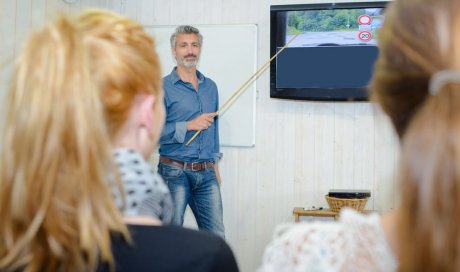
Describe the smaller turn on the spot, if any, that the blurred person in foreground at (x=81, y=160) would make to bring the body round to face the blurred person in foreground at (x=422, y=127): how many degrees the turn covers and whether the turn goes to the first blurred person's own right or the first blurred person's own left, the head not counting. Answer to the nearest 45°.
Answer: approximately 90° to the first blurred person's own right

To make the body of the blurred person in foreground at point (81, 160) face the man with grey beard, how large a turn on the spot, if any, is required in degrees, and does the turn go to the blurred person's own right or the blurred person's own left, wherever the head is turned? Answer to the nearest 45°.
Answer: approximately 45° to the blurred person's own left

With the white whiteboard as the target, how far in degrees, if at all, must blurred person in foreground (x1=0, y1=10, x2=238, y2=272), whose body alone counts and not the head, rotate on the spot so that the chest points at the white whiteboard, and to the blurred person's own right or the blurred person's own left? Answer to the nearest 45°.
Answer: approximately 45° to the blurred person's own left

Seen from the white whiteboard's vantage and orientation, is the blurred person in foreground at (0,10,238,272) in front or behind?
in front

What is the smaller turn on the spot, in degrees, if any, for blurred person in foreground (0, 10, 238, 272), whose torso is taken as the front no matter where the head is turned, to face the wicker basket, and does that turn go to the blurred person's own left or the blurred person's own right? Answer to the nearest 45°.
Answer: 0° — they already face it

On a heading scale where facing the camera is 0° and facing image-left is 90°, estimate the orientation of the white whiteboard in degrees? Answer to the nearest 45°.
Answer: approximately 0°

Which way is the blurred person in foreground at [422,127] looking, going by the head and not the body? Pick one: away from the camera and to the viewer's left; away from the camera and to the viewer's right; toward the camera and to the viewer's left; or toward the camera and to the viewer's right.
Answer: away from the camera and to the viewer's left

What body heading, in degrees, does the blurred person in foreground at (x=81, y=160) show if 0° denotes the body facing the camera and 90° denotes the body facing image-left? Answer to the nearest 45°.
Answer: approximately 225°

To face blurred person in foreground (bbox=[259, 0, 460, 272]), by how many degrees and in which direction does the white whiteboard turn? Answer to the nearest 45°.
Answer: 0° — it already faces them

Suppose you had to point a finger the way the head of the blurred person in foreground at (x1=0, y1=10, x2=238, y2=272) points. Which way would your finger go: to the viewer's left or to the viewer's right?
to the viewer's right

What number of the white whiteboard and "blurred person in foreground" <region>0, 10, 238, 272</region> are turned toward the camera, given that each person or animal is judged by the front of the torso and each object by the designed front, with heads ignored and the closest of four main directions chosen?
1
